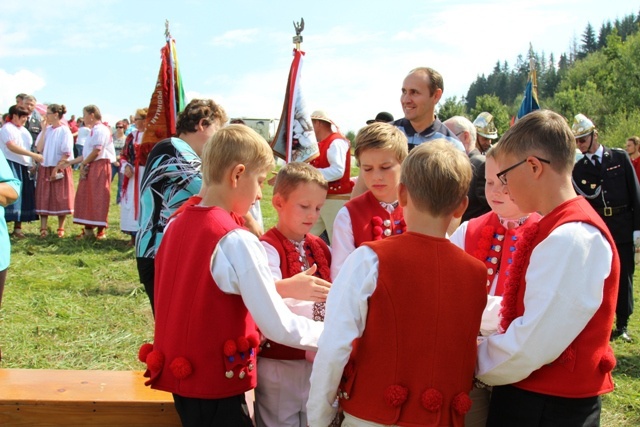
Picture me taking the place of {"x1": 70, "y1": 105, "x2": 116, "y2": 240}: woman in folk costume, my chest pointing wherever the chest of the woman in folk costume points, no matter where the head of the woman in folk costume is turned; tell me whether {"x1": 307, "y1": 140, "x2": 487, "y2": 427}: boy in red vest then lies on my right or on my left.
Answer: on my left

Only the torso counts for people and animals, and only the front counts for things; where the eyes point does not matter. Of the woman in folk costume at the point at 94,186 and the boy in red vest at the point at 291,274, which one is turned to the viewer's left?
the woman in folk costume

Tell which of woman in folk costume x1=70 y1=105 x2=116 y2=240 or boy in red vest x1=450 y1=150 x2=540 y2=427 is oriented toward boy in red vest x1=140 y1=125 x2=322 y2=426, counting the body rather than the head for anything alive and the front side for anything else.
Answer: boy in red vest x1=450 y1=150 x2=540 y2=427

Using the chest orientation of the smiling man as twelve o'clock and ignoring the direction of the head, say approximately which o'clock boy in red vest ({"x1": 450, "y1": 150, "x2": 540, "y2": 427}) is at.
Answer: The boy in red vest is roughly at 10 o'clock from the smiling man.

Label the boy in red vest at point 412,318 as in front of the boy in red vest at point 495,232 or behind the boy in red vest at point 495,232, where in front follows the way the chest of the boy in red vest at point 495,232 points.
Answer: in front

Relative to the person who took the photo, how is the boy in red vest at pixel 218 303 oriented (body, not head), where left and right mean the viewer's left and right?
facing away from the viewer and to the right of the viewer

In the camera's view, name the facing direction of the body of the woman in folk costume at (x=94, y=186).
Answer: to the viewer's left

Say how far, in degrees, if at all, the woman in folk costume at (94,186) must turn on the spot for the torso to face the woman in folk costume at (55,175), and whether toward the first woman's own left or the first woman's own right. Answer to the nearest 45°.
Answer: approximately 45° to the first woman's own right

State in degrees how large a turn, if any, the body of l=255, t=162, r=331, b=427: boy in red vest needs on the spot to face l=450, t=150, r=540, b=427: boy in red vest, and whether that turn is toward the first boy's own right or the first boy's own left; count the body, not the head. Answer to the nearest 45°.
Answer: approximately 45° to the first boy's own left

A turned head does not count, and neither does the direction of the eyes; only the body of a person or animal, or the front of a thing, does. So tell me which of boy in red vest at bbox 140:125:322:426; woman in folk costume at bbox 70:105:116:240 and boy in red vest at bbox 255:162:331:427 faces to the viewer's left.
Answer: the woman in folk costume

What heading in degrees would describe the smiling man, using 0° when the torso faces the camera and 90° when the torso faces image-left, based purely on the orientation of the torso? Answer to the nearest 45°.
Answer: approximately 45°
